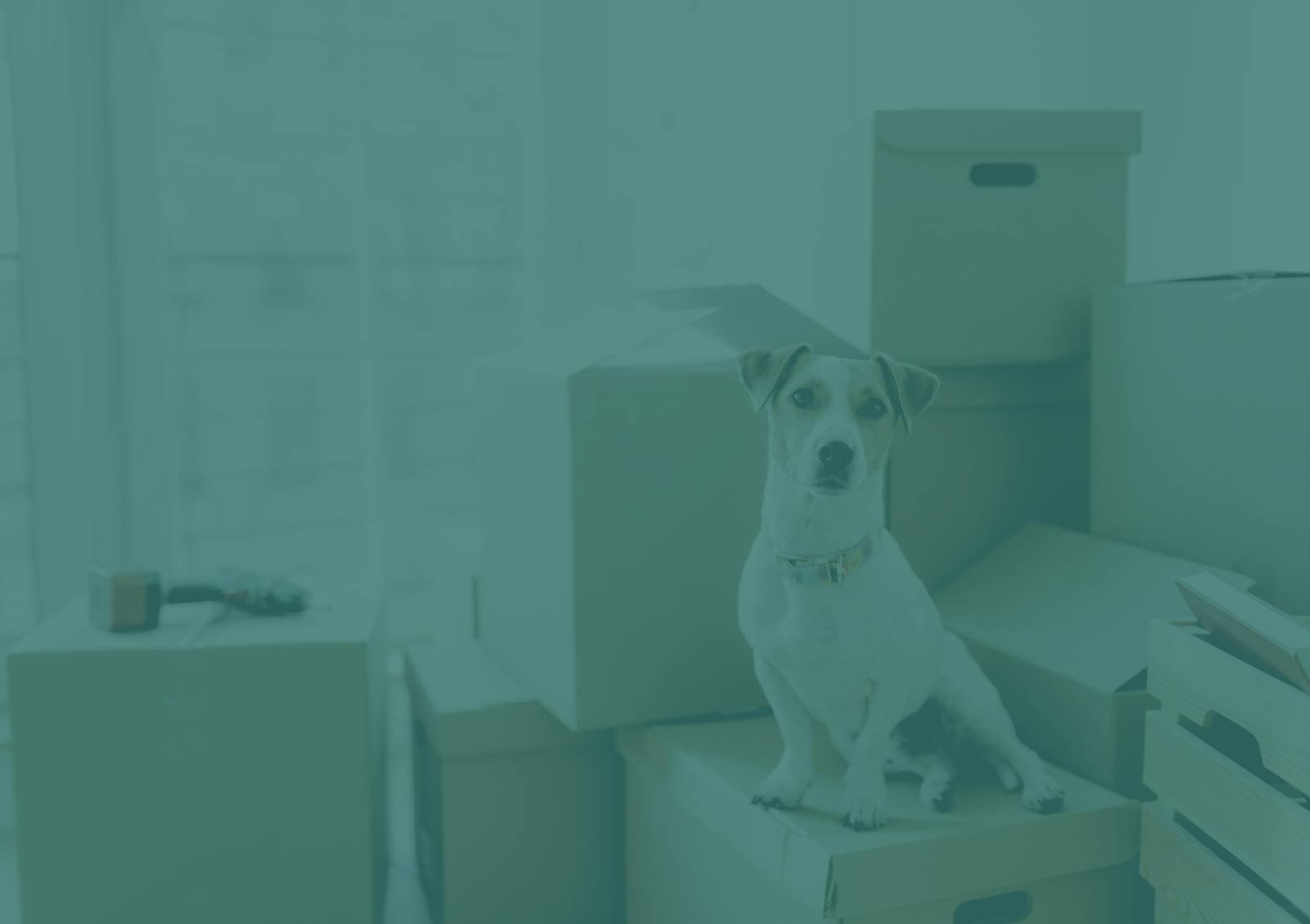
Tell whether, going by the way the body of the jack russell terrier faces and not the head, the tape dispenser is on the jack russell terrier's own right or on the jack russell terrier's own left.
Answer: on the jack russell terrier's own right

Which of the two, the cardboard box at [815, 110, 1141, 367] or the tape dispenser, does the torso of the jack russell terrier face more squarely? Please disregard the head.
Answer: the tape dispenser

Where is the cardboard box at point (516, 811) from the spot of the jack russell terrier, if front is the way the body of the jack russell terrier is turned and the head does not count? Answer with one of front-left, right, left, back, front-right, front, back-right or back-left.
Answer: right

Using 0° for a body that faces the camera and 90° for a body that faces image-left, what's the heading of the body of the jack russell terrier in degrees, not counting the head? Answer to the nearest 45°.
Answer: approximately 45°

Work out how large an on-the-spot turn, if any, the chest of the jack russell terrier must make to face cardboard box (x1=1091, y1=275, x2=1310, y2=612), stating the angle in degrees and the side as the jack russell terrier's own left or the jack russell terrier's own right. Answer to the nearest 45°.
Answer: approximately 180°

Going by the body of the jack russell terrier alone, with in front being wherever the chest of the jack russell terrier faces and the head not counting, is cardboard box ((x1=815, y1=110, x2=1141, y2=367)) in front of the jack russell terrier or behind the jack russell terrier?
behind

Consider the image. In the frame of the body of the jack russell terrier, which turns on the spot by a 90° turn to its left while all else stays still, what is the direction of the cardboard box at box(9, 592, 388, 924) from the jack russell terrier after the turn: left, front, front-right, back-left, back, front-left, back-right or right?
back-right
